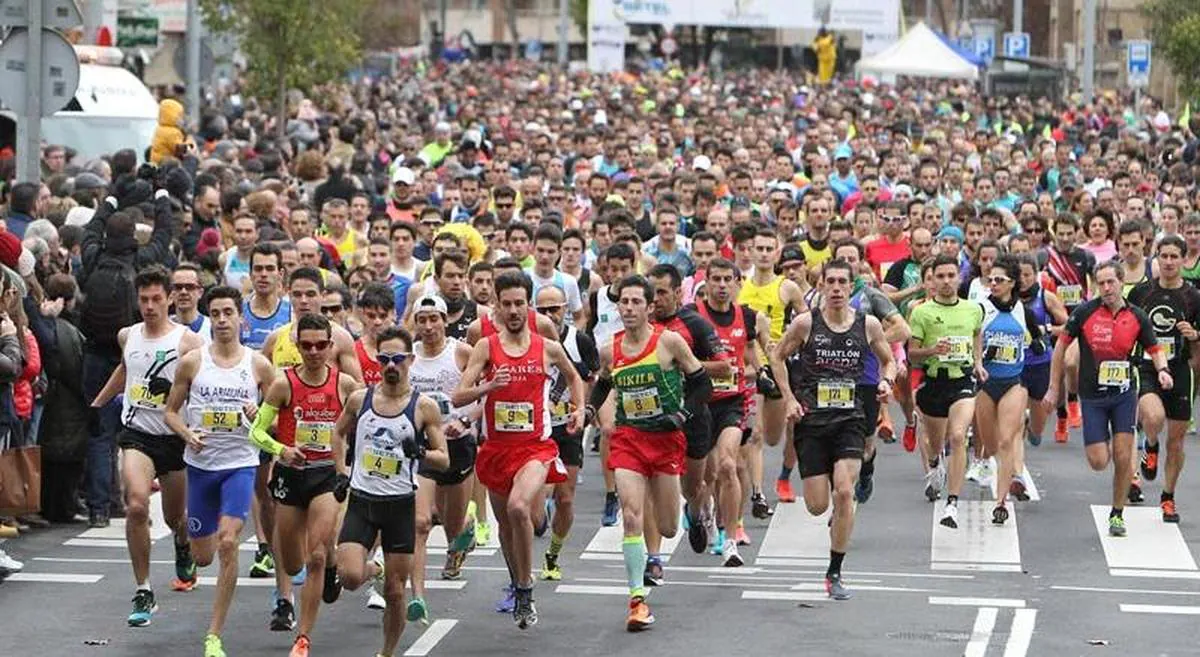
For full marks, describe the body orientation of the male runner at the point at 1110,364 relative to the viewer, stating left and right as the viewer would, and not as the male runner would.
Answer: facing the viewer

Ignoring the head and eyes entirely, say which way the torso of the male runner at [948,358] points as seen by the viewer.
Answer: toward the camera

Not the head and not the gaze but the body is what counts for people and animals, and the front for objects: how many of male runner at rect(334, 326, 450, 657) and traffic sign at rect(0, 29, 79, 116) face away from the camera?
1

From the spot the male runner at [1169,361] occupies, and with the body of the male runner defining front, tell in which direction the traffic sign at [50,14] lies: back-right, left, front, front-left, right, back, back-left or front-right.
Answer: right

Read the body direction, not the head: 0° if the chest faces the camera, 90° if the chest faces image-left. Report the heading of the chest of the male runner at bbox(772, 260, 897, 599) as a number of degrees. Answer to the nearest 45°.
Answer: approximately 0°

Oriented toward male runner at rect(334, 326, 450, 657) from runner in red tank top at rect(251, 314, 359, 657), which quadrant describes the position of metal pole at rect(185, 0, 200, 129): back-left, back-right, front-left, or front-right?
back-left

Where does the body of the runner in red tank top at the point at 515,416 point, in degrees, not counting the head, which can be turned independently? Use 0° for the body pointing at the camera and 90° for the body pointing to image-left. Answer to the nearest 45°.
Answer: approximately 0°

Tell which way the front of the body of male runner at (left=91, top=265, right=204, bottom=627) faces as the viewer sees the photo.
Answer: toward the camera

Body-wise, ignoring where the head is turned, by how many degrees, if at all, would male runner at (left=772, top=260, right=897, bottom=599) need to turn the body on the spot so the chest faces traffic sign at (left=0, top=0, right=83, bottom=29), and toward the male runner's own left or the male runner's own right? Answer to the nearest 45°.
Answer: approximately 135° to the male runner's own right

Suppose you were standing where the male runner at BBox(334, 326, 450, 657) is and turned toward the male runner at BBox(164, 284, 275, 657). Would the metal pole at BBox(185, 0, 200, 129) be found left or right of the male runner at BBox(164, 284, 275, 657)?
right
